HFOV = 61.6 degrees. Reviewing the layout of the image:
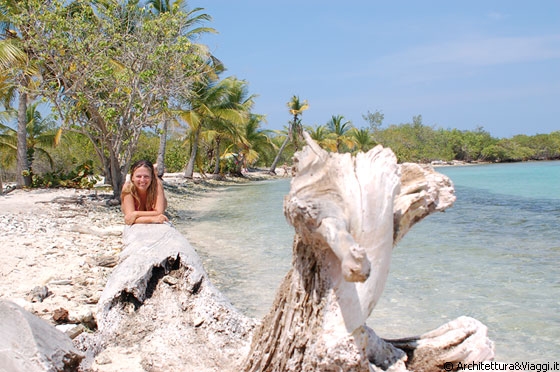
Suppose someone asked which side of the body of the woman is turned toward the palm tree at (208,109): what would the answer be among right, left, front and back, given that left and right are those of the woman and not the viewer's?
back

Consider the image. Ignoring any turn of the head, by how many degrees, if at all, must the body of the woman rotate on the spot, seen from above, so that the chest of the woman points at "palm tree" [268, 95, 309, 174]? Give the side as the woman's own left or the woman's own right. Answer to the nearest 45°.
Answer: approximately 180°

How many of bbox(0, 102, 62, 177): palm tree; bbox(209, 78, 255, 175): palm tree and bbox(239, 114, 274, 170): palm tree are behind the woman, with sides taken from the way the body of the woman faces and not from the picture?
3

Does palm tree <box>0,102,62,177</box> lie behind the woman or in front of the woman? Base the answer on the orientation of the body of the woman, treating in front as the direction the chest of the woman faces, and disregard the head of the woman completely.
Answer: behind

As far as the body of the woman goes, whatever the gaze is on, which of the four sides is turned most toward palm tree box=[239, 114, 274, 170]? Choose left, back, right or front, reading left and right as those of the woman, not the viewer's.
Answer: back

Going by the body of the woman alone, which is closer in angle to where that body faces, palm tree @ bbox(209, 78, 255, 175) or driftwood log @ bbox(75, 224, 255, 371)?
the driftwood log

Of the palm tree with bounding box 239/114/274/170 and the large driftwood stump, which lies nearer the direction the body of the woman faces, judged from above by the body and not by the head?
the large driftwood stump

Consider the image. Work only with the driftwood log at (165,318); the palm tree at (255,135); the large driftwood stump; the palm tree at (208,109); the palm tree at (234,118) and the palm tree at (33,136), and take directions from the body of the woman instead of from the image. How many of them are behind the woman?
4

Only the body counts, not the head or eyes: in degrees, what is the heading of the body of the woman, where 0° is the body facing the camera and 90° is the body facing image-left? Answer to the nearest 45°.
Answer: approximately 0°

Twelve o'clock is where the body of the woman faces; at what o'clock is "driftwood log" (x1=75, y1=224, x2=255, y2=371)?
The driftwood log is roughly at 12 o'clock from the woman.

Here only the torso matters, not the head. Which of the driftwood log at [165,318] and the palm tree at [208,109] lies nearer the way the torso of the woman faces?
the driftwood log
